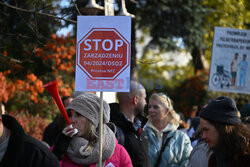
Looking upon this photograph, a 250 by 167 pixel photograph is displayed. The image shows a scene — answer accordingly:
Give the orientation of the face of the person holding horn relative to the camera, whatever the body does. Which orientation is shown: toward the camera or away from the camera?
toward the camera

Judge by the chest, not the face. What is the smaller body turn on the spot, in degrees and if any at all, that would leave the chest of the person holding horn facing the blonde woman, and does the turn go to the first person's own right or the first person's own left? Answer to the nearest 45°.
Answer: approximately 180°

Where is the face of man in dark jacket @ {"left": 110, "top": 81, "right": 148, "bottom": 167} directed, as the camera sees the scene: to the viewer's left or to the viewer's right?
to the viewer's right

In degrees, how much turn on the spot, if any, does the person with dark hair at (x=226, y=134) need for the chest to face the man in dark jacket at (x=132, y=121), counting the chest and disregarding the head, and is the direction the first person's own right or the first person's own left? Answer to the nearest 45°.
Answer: approximately 45° to the first person's own right

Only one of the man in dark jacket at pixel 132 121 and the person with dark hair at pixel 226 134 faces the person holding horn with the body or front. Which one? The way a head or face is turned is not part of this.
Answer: the person with dark hair

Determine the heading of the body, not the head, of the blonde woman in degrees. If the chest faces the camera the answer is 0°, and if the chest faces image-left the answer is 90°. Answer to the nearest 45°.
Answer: approximately 45°

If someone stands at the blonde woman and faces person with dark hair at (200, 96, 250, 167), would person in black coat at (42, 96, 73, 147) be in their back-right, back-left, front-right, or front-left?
back-right

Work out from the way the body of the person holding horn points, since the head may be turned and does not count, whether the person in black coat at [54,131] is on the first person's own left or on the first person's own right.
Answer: on the first person's own right

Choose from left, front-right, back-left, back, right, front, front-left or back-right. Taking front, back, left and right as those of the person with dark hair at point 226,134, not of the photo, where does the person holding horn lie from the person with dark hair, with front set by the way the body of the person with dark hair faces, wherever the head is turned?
front

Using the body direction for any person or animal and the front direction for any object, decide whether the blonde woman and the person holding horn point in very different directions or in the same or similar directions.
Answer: same or similar directions

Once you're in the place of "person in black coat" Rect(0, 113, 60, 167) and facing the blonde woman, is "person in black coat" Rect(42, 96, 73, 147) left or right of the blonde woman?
left

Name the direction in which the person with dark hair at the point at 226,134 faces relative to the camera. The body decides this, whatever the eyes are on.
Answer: to the viewer's left

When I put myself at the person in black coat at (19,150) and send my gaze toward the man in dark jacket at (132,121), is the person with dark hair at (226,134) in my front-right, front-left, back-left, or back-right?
front-right
